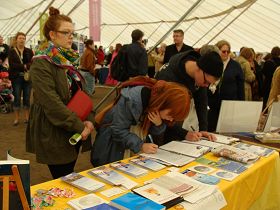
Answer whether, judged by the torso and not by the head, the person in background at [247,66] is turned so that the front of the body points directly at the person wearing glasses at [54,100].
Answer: no

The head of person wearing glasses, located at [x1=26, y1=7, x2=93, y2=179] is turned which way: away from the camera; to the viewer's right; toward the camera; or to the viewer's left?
to the viewer's right

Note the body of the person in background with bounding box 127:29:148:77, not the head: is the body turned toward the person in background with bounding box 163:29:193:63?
no

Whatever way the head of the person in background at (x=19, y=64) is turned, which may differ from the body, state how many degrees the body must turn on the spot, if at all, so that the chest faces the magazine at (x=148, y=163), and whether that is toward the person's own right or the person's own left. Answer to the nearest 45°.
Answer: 0° — they already face it

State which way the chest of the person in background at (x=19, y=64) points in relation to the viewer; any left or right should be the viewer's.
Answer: facing the viewer

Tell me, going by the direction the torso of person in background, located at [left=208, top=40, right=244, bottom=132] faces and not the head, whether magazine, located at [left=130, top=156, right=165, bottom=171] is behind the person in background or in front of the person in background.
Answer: in front

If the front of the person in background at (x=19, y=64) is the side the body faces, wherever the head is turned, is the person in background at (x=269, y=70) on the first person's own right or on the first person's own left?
on the first person's own left

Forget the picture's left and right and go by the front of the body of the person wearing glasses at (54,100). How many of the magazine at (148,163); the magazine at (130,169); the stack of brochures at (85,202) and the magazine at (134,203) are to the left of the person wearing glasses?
0

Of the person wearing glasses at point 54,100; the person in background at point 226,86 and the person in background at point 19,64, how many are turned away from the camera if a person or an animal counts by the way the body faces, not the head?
0

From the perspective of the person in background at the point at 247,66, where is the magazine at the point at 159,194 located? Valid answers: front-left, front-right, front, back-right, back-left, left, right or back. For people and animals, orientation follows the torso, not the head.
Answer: right

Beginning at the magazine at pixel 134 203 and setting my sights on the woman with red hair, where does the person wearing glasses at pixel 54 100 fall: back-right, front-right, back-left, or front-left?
front-left

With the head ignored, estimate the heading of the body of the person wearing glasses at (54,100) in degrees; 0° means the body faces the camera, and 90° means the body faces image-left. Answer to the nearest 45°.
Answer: approximately 270°

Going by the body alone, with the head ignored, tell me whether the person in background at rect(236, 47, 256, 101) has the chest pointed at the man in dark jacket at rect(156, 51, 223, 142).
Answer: no
